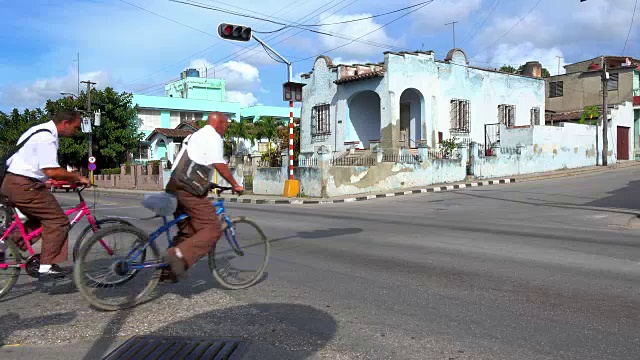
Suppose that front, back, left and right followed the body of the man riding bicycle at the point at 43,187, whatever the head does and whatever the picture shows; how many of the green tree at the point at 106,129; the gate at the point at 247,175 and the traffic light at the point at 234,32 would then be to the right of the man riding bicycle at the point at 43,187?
0

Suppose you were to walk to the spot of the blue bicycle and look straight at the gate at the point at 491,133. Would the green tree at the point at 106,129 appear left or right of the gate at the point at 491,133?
left

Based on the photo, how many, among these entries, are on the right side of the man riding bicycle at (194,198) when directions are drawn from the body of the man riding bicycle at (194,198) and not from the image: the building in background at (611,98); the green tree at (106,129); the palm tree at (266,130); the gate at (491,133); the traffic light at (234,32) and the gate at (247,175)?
0

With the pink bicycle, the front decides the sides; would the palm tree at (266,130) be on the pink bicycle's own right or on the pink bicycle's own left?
on the pink bicycle's own left

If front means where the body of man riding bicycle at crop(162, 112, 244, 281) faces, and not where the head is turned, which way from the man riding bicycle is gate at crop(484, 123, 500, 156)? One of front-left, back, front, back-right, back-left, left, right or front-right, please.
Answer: front-left

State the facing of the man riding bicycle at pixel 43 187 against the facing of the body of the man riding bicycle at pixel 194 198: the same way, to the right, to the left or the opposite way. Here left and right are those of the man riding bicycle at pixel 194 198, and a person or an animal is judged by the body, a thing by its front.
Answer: the same way

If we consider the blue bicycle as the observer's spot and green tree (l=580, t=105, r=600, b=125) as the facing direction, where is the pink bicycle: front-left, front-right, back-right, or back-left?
back-left

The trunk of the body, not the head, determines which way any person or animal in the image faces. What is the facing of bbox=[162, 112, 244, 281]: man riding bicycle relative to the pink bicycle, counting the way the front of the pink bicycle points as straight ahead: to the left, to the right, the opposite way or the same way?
the same way

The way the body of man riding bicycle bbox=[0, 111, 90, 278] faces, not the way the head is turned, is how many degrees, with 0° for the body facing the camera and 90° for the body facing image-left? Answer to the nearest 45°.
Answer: approximately 270°

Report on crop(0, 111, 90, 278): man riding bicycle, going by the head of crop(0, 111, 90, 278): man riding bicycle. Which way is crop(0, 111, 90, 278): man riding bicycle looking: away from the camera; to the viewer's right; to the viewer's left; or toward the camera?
to the viewer's right

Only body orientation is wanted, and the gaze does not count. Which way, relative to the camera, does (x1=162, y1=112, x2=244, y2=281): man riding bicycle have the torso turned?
to the viewer's right

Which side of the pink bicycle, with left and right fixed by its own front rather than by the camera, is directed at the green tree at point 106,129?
left

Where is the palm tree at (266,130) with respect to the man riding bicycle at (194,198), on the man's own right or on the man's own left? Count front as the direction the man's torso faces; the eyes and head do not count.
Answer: on the man's own left

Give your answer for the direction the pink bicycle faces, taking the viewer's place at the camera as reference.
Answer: facing to the right of the viewer

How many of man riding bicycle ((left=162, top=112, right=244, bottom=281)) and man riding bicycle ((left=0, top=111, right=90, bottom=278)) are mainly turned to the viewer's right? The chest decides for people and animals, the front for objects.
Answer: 2

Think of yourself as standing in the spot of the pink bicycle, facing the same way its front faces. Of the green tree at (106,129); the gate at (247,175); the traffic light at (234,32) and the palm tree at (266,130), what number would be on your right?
0
